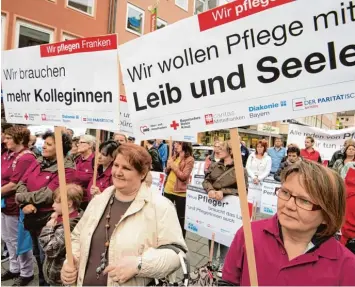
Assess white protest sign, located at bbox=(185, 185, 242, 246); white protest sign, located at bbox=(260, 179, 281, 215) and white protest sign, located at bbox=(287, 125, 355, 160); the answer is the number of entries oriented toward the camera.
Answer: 3

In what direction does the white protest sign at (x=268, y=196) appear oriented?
toward the camera

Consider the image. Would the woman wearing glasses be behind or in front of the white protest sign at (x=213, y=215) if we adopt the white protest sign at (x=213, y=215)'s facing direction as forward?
in front

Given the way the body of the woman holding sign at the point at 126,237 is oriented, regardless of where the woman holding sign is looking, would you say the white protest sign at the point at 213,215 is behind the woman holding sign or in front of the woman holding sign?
behind

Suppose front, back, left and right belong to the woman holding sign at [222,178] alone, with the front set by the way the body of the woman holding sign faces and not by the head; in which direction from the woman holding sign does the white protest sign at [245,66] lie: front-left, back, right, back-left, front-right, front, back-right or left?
front-left

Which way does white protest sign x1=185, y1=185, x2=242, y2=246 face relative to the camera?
toward the camera

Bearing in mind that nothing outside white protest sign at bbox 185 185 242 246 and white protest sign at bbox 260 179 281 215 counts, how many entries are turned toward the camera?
2

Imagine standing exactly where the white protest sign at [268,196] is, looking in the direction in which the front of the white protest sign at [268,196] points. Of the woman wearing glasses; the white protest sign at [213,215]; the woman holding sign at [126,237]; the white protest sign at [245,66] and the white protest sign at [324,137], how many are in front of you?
4

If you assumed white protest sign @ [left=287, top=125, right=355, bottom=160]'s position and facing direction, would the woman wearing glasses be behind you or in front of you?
in front

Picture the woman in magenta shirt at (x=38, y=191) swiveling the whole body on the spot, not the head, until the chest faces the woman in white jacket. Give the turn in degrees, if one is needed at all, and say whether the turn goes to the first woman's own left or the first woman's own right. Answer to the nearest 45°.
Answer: approximately 135° to the first woman's own left
